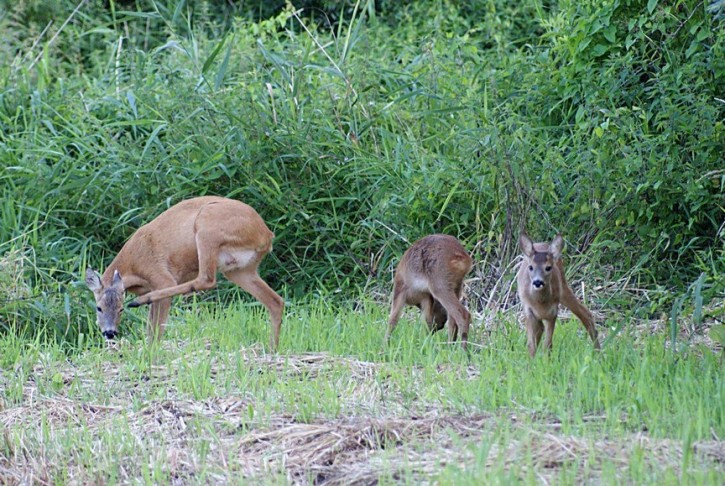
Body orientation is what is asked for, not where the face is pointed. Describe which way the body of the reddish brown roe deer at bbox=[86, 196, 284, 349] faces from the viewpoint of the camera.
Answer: to the viewer's left

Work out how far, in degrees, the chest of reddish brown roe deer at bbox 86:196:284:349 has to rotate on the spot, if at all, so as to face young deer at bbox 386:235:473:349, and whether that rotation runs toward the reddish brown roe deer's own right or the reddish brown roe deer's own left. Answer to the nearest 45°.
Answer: approximately 135° to the reddish brown roe deer's own left

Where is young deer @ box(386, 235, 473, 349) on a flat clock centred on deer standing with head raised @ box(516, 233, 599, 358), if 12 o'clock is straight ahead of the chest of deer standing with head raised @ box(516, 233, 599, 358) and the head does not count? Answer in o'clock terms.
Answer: young deer @ box(386, 235, 473, 349) is roughly at 4 o'clock from deer standing with head raised @ box(516, 233, 599, 358).
